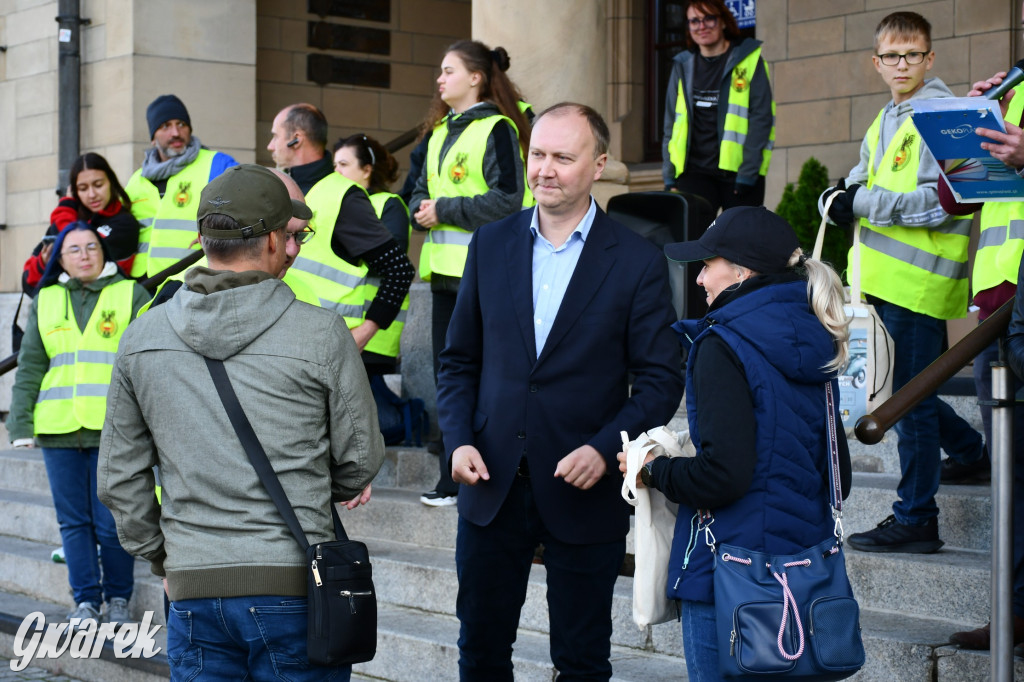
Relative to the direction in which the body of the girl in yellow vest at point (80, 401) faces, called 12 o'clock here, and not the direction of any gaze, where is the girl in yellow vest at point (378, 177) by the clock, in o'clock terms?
the girl in yellow vest at point (378, 177) is roughly at 8 o'clock from the girl in yellow vest at point (80, 401).

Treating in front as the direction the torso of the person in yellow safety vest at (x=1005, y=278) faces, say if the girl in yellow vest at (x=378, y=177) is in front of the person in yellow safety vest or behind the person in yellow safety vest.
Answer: in front

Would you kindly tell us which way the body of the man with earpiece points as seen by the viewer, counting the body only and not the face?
to the viewer's left

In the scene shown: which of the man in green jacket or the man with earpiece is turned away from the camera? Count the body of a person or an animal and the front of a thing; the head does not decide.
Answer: the man in green jacket

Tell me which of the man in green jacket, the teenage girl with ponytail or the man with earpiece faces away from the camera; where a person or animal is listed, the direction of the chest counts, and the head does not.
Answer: the man in green jacket

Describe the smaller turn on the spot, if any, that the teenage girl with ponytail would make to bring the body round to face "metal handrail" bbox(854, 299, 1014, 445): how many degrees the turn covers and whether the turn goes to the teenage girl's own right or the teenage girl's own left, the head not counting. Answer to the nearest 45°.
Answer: approximately 90° to the teenage girl's own left

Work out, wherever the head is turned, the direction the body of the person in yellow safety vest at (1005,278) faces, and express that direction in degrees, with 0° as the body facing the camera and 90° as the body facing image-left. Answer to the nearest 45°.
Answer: approximately 90°

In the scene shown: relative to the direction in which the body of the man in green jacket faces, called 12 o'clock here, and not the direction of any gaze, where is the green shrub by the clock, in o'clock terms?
The green shrub is roughly at 1 o'clock from the man in green jacket.

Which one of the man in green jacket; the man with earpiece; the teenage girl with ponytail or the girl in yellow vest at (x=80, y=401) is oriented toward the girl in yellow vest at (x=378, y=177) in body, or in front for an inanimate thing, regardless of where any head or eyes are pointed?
the man in green jacket

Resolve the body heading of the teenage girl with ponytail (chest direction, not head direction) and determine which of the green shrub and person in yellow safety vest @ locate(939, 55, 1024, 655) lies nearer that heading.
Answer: the person in yellow safety vest
